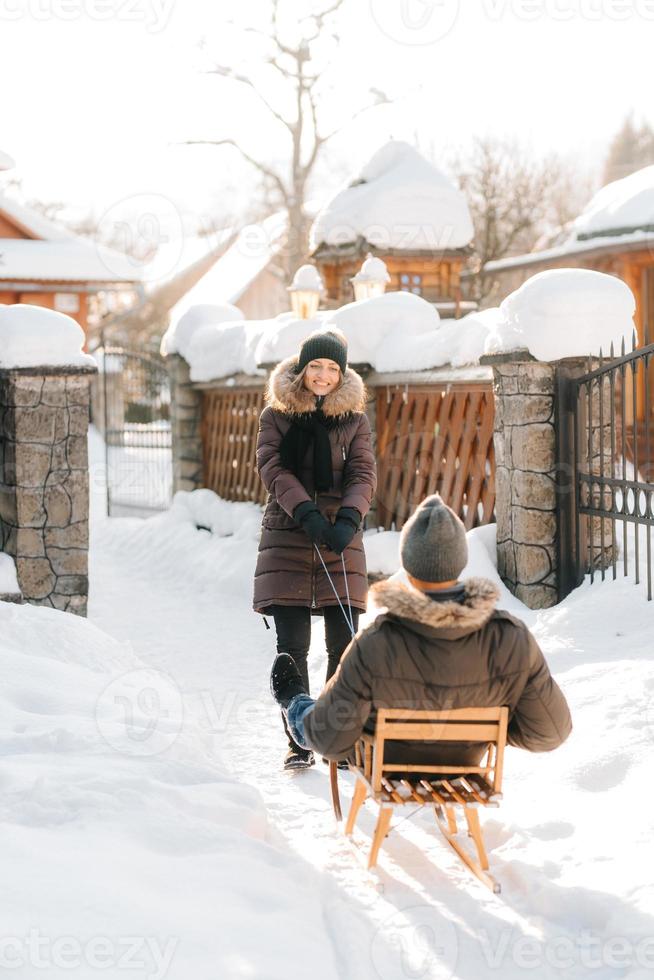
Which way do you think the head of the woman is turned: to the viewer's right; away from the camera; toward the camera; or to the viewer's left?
toward the camera

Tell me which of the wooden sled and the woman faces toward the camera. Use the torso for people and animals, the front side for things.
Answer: the woman

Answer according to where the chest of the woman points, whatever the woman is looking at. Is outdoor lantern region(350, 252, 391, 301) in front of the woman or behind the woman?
behind

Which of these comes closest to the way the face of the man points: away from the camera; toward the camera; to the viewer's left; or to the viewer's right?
away from the camera

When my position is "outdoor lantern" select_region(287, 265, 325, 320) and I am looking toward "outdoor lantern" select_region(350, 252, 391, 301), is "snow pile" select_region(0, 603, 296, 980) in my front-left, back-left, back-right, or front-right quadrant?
back-right

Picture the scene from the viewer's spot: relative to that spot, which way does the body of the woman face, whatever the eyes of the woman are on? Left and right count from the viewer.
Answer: facing the viewer

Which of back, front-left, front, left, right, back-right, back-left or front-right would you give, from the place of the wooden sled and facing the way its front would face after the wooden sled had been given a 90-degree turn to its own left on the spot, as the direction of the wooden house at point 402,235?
back-right

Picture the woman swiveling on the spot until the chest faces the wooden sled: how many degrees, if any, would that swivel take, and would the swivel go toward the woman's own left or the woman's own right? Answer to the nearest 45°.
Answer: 0° — they already face it

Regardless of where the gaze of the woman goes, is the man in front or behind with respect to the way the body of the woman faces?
in front

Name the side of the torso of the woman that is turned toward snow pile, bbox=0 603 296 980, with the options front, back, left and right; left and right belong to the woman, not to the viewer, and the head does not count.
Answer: front

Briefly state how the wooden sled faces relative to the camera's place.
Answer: facing away from the viewer and to the left of the viewer

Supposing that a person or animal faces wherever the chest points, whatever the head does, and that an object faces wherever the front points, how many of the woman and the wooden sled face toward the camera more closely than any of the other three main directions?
1

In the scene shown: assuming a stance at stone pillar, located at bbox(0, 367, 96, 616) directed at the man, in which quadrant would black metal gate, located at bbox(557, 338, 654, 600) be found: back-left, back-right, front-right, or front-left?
front-left
